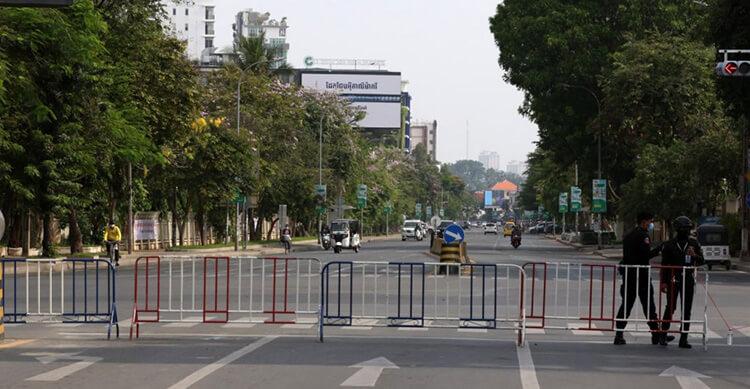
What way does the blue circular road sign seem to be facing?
toward the camera

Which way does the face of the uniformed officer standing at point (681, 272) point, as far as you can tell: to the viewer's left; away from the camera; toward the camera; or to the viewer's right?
toward the camera

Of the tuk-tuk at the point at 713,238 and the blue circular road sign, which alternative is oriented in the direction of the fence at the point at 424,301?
the blue circular road sign

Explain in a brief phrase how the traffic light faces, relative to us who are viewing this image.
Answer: facing the viewer

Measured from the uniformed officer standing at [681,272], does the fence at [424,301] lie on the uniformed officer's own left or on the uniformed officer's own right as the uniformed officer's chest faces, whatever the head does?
on the uniformed officer's own right

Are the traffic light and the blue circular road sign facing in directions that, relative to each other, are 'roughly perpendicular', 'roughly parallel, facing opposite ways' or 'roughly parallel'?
roughly parallel

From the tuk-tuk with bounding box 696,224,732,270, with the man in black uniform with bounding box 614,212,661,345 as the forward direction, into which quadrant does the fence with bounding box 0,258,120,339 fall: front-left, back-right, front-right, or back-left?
front-right

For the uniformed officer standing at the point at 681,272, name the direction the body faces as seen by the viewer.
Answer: toward the camera

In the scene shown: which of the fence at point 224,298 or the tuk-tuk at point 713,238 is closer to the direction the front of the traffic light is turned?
the fence

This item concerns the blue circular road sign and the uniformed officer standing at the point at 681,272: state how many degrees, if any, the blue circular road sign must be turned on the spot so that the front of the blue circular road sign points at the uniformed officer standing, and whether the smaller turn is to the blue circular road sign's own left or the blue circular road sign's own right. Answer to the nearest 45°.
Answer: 0° — it already faces them

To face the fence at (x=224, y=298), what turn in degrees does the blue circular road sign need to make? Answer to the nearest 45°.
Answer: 0° — it already faces it

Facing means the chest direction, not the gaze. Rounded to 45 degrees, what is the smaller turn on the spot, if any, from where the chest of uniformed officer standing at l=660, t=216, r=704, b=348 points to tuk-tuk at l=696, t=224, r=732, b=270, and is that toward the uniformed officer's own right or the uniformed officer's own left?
approximately 180°

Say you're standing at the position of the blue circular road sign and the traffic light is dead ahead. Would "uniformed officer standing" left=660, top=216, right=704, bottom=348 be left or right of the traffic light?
right
